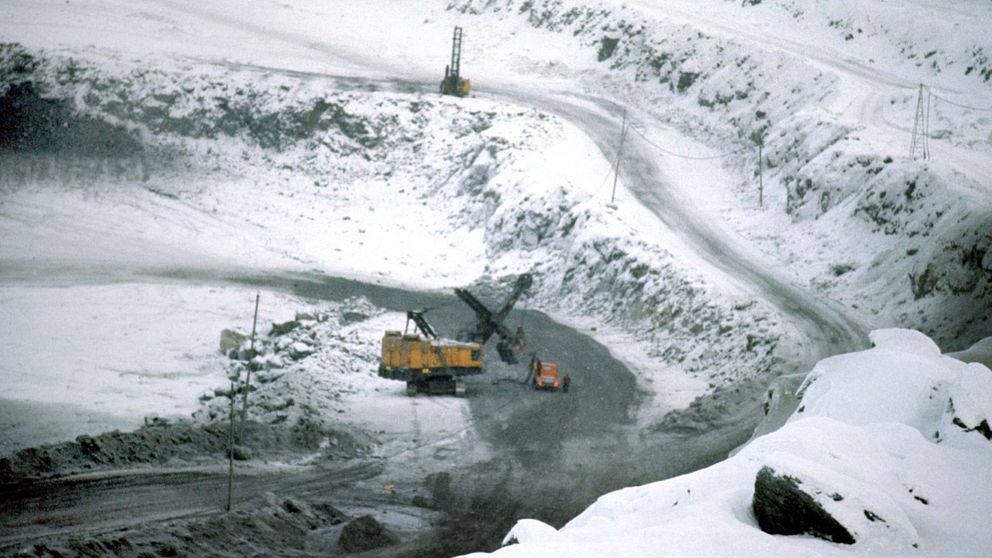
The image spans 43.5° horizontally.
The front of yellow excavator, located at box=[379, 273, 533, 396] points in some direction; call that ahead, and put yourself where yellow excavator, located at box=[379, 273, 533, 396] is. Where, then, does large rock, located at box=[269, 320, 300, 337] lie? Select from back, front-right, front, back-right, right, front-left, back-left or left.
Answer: back-left

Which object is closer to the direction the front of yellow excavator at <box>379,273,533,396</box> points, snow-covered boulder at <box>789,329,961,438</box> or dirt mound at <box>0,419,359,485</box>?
the snow-covered boulder

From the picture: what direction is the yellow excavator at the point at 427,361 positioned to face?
to the viewer's right

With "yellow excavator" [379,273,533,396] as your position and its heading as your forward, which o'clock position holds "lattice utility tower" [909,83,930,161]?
The lattice utility tower is roughly at 11 o'clock from the yellow excavator.

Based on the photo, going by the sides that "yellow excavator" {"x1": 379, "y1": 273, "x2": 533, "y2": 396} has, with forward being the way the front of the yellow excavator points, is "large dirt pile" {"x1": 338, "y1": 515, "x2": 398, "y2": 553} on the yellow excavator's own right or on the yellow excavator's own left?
on the yellow excavator's own right
